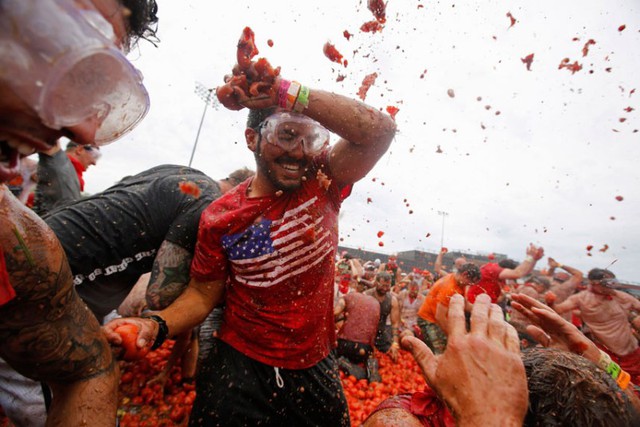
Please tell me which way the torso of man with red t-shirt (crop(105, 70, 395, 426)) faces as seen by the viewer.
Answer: toward the camera
